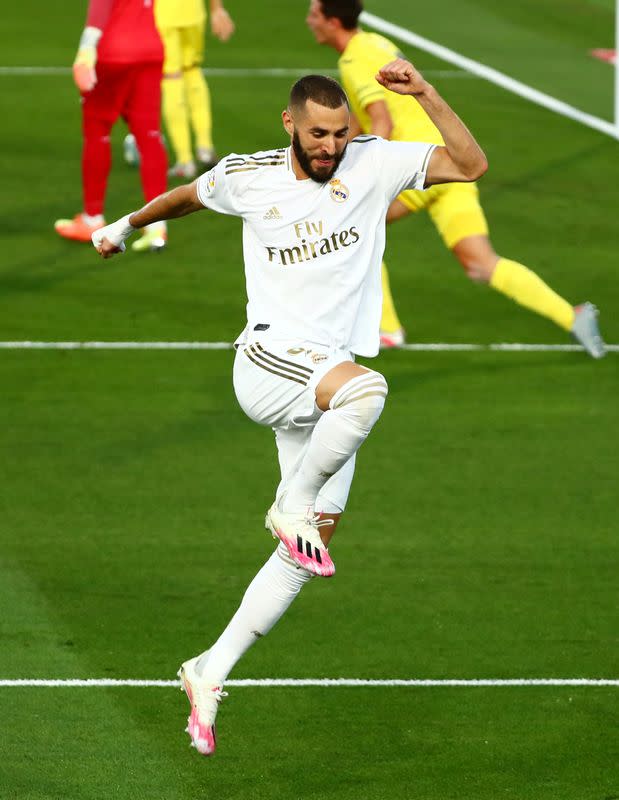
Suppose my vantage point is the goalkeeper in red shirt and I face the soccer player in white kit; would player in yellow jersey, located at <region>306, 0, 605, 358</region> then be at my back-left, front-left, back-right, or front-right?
front-left

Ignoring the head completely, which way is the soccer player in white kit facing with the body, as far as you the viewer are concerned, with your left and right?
facing the viewer and to the right of the viewer

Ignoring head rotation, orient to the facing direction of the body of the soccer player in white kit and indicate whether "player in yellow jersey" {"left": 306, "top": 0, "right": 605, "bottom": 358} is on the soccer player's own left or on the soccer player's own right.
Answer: on the soccer player's own left

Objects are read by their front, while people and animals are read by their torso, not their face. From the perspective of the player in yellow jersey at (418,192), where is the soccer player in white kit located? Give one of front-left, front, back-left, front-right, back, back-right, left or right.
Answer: left

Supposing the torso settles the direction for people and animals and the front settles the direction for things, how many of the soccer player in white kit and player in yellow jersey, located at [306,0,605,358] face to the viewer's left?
1

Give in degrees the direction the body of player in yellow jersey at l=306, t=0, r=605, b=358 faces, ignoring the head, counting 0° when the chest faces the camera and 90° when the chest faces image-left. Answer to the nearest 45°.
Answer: approximately 90°

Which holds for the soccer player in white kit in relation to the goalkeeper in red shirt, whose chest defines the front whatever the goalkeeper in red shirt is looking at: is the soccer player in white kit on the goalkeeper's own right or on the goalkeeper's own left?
on the goalkeeper's own left

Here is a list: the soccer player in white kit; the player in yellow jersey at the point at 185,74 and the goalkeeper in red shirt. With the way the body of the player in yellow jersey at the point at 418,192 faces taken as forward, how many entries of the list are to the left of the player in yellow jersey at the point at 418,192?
1

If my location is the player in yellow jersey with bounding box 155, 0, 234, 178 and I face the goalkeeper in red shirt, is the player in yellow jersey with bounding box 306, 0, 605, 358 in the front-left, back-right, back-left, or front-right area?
front-left

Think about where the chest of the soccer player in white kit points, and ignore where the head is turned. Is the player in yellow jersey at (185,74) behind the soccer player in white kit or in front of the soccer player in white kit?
behind
